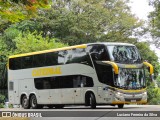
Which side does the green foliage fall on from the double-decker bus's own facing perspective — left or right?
on its left

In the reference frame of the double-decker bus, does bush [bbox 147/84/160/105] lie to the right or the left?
on its left

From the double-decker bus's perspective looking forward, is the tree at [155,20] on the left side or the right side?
on its left

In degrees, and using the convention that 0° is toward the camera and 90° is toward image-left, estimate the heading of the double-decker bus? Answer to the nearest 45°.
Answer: approximately 315°

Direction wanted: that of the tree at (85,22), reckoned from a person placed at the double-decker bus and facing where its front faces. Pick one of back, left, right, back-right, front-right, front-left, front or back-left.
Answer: back-left
